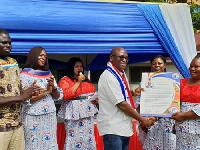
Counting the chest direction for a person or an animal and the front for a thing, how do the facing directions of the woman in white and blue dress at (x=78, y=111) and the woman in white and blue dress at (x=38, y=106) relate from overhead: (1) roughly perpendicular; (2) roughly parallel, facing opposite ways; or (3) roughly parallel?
roughly parallel

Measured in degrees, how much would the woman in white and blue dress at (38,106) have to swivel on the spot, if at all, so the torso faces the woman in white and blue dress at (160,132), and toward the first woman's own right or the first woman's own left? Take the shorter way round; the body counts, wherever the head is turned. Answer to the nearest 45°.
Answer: approximately 45° to the first woman's own left

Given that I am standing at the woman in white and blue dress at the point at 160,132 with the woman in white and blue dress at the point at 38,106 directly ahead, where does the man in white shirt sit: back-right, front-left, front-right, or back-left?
front-left

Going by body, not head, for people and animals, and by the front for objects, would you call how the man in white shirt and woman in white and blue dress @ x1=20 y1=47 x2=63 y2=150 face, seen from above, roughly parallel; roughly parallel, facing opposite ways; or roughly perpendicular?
roughly parallel

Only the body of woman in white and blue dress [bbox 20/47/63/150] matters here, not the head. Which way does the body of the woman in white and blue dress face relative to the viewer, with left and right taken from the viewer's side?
facing the viewer and to the right of the viewer

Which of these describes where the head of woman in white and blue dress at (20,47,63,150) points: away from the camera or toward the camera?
toward the camera

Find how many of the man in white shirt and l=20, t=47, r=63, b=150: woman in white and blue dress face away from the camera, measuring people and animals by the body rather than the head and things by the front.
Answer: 0

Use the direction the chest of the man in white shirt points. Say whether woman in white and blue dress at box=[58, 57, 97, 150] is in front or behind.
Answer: behind

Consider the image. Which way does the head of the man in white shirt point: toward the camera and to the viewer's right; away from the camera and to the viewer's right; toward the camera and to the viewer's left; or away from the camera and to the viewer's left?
toward the camera and to the viewer's right

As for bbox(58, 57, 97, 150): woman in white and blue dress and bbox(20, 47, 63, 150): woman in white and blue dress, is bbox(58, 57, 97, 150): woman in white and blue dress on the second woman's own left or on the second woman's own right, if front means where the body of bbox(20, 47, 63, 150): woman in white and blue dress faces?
on the second woman's own left

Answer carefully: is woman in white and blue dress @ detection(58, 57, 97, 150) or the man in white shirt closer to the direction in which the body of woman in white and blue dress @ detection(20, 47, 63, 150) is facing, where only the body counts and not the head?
the man in white shirt

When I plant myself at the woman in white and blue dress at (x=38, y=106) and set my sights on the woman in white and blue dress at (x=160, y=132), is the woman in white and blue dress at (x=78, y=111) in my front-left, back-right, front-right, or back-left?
front-left

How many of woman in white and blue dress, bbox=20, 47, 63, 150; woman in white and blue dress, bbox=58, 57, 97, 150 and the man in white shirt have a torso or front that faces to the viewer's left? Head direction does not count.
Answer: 0

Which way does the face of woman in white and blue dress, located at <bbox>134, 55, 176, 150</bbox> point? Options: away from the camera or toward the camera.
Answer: toward the camera

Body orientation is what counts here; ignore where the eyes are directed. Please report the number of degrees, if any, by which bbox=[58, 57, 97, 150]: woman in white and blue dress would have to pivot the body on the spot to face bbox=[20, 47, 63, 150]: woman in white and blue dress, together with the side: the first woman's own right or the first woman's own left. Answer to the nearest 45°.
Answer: approximately 90° to the first woman's own right
